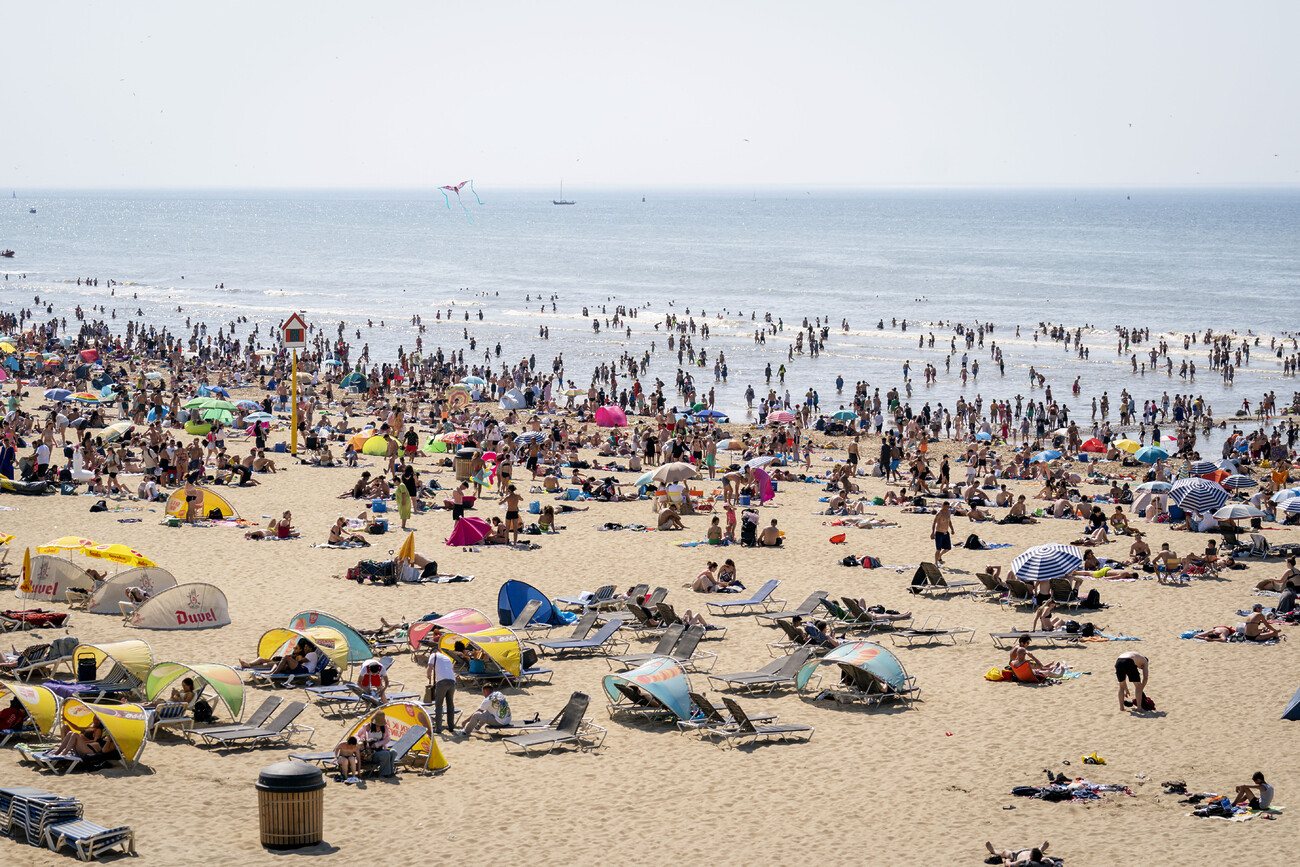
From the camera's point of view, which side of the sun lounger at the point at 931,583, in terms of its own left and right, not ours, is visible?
right

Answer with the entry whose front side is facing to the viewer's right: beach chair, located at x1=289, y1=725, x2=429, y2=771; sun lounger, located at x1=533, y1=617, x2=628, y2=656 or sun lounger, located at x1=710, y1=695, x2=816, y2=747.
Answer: sun lounger, located at x1=710, y1=695, x2=816, y2=747

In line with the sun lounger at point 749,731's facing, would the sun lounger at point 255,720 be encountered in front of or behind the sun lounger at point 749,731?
behind

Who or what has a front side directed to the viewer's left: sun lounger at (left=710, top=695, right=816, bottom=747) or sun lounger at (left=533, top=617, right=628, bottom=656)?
sun lounger at (left=533, top=617, right=628, bottom=656)

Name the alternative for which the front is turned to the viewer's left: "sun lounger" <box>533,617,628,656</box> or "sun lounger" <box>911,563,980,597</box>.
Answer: "sun lounger" <box>533,617,628,656</box>

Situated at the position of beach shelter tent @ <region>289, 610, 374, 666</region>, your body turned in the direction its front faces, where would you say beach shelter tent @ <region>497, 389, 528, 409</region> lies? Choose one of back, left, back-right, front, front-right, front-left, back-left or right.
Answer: back-right

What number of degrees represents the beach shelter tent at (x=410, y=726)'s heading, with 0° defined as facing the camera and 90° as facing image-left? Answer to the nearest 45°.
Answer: approximately 45°

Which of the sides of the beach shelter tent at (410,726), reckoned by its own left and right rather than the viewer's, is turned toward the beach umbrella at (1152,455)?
back

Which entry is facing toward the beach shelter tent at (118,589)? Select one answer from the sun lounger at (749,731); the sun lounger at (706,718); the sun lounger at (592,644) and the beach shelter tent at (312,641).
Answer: the sun lounger at (592,644)

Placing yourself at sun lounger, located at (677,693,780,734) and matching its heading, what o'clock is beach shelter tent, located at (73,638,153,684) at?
The beach shelter tent is roughly at 6 o'clock from the sun lounger.

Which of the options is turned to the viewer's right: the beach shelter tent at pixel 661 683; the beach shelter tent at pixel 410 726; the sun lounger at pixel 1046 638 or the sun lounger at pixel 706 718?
the sun lounger at pixel 706 718

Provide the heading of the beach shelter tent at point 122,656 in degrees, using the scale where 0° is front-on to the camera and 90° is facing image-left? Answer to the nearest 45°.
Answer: approximately 45°
